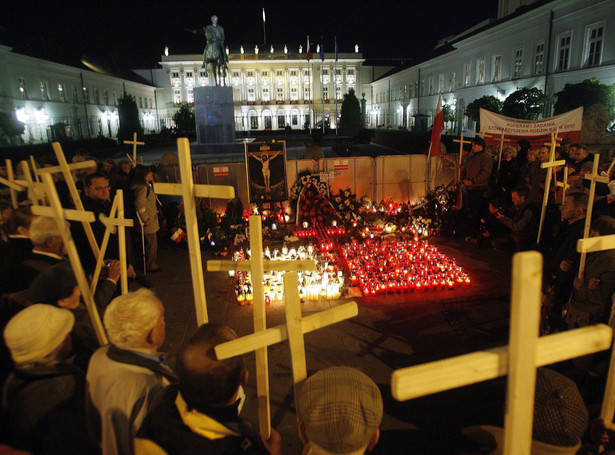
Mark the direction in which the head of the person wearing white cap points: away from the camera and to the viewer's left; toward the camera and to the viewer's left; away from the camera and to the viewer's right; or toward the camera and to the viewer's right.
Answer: away from the camera and to the viewer's right

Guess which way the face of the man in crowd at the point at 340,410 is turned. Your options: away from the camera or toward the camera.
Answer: away from the camera

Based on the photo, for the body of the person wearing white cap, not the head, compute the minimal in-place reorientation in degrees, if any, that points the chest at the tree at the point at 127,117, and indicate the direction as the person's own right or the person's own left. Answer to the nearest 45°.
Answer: approximately 45° to the person's own left

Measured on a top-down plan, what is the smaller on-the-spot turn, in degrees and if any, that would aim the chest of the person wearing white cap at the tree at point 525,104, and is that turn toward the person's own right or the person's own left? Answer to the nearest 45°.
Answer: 0° — they already face it

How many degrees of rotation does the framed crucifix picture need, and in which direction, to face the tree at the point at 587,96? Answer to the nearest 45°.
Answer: approximately 135° to its left

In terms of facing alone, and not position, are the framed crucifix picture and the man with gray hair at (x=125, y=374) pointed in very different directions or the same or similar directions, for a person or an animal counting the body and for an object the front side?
very different directions

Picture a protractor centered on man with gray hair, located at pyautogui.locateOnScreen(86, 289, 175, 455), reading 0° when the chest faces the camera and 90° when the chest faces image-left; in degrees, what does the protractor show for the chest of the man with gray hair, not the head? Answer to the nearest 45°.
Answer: approximately 225°

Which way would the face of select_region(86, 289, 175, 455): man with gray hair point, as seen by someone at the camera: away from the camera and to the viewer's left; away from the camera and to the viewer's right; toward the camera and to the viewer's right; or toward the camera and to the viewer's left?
away from the camera and to the viewer's right

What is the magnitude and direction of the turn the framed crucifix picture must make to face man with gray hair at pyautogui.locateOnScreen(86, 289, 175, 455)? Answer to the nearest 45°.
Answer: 0° — it already faces them

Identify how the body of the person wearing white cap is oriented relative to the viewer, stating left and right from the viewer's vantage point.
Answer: facing away from the viewer and to the right of the viewer

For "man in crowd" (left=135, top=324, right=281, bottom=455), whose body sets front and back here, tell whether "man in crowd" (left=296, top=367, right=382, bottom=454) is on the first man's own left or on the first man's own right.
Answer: on the first man's own right
